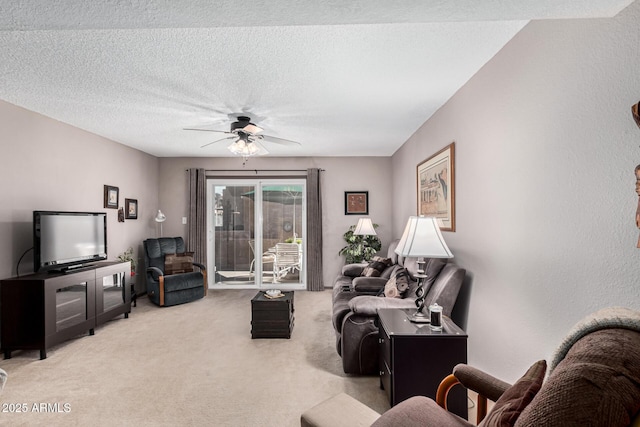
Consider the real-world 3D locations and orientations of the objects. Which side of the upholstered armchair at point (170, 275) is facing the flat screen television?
right

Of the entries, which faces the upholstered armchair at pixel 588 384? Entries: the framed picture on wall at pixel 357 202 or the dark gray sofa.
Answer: the framed picture on wall

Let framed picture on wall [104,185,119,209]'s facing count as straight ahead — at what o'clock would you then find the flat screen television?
The flat screen television is roughly at 2 o'clock from the framed picture on wall.

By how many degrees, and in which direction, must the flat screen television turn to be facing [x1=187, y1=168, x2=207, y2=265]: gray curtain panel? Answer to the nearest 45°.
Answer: approximately 90° to its left

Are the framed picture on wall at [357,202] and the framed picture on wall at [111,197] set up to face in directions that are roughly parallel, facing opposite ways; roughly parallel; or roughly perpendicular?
roughly perpendicular

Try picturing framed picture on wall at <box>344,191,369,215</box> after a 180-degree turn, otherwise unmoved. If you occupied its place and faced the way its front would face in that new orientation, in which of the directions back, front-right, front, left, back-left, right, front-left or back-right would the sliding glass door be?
left

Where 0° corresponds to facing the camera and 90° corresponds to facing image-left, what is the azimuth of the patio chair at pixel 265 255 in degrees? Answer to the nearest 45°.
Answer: approximately 270°

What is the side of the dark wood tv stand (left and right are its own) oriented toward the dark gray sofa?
front

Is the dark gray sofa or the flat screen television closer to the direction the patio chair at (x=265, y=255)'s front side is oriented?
the dark gray sofa

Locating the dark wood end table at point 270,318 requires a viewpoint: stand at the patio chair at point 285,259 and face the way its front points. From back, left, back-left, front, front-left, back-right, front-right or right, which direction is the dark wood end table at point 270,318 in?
back

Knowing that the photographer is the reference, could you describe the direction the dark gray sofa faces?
facing to the left of the viewer

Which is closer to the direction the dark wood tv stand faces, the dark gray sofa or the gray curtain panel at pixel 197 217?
the dark gray sofa

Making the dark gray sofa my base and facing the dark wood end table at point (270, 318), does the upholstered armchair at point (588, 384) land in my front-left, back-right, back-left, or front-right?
back-left
